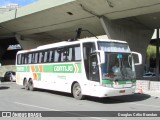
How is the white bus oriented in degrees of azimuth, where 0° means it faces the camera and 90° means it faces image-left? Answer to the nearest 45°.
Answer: approximately 315°

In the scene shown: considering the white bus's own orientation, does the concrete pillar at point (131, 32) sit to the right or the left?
on its left
